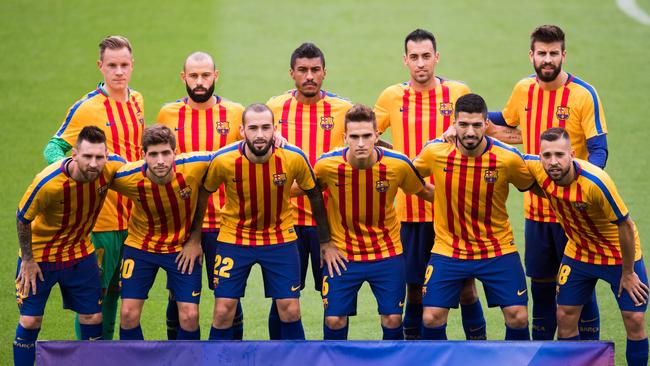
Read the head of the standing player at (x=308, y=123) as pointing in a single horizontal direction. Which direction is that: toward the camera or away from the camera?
toward the camera

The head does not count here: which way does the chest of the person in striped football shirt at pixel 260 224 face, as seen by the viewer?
toward the camera

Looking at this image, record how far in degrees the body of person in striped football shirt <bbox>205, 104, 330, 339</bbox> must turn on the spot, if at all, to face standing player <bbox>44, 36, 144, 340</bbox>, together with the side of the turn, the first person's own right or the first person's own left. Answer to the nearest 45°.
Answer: approximately 135° to the first person's own right

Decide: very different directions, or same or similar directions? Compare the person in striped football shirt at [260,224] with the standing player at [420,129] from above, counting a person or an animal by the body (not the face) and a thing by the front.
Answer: same or similar directions

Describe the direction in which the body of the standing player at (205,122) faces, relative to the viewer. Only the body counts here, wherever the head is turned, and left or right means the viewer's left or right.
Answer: facing the viewer

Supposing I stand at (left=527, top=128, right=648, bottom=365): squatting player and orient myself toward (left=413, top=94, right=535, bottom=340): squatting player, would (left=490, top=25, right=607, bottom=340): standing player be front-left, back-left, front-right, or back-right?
front-right

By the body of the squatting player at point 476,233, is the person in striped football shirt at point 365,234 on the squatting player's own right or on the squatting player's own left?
on the squatting player's own right

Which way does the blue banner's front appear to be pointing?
toward the camera

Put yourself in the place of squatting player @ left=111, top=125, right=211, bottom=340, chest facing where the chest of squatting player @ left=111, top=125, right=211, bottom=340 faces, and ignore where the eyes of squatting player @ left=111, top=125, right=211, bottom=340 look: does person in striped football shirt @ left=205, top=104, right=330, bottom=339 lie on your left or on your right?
on your left

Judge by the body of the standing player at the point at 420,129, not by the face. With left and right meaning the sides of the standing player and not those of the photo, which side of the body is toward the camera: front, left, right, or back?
front

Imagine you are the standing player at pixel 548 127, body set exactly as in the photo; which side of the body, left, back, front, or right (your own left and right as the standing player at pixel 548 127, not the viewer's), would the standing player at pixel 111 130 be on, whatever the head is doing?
right

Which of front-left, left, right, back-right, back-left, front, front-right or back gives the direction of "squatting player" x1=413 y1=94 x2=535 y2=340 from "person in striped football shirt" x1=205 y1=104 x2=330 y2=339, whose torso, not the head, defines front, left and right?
left

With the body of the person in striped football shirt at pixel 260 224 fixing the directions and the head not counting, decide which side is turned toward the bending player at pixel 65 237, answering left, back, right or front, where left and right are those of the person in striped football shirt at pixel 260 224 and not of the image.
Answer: right
